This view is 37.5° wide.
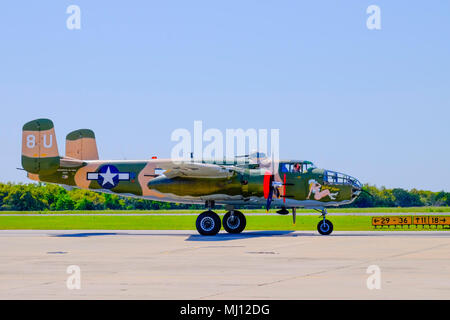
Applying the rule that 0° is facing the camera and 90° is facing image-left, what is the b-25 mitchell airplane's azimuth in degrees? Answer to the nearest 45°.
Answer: approximately 270°
